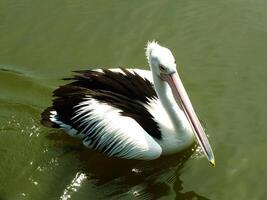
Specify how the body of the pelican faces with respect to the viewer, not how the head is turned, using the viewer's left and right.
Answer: facing the viewer and to the right of the viewer
